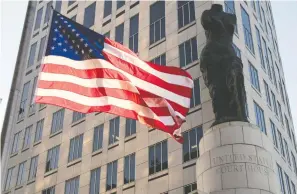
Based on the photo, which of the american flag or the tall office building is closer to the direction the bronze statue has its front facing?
the american flag

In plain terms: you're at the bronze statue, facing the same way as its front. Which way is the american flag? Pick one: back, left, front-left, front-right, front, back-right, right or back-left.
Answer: front-right
